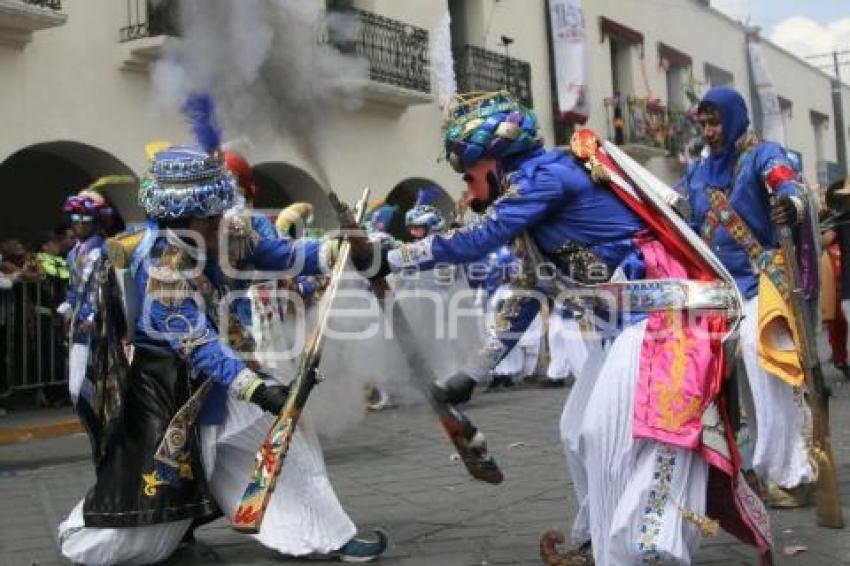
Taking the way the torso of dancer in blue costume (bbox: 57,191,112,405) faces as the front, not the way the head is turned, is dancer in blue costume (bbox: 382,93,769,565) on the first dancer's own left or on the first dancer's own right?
on the first dancer's own left

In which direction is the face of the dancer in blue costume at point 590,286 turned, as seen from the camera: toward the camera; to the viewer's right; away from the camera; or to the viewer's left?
to the viewer's left

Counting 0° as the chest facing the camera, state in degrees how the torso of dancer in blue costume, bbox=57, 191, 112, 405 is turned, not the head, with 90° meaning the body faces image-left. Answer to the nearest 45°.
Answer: approximately 45°

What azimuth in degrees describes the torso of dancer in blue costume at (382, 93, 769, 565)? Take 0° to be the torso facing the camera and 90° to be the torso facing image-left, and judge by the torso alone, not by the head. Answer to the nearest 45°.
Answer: approximately 90°

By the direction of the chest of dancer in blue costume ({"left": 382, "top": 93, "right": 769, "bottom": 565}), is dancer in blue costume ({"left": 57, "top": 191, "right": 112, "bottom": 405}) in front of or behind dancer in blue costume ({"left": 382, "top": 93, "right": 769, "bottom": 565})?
in front

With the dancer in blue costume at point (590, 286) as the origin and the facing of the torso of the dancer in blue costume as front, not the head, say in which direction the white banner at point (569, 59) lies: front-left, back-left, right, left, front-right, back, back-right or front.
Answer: right

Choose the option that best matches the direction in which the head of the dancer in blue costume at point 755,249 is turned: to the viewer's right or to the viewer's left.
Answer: to the viewer's left

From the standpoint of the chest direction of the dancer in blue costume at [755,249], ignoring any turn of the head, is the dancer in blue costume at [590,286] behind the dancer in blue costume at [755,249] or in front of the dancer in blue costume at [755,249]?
in front

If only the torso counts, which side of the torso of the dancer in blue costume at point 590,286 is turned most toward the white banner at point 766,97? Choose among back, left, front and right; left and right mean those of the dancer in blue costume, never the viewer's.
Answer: right

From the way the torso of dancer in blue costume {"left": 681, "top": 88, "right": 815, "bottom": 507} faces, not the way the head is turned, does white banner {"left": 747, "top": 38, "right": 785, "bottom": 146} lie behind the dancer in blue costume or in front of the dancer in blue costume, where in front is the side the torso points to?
behind

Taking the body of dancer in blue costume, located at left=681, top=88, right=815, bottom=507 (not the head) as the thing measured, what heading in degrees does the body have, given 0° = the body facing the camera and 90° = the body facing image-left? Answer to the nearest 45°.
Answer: approximately 45°

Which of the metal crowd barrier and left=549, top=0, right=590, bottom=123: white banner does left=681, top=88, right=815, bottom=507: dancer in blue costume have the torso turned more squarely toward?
the metal crowd barrier
